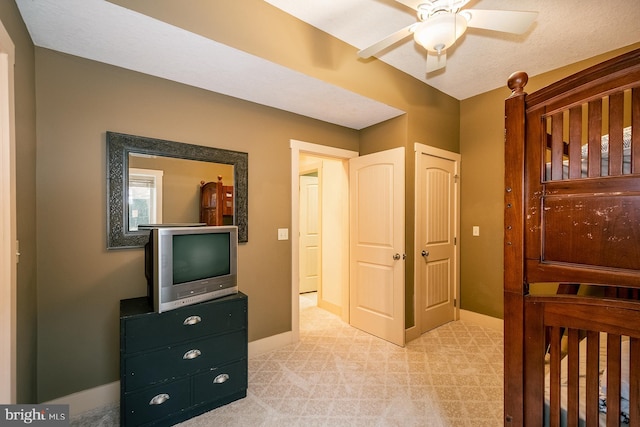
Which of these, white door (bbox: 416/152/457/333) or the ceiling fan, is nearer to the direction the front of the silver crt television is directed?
the ceiling fan

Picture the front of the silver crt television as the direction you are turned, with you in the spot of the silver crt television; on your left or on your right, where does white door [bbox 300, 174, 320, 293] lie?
on your left

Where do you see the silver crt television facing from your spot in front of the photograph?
facing the viewer and to the right of the viewer

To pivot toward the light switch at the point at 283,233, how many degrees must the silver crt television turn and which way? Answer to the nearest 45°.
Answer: approximately 90° to its left

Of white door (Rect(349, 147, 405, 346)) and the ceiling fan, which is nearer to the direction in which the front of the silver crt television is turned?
the ceiling fan

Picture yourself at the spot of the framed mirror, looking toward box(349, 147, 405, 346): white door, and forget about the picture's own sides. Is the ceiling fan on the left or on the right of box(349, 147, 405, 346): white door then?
right

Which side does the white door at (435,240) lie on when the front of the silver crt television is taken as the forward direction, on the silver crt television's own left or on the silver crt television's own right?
on the silver crt television's own left

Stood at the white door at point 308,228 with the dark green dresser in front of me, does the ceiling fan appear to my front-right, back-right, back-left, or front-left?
front-left
